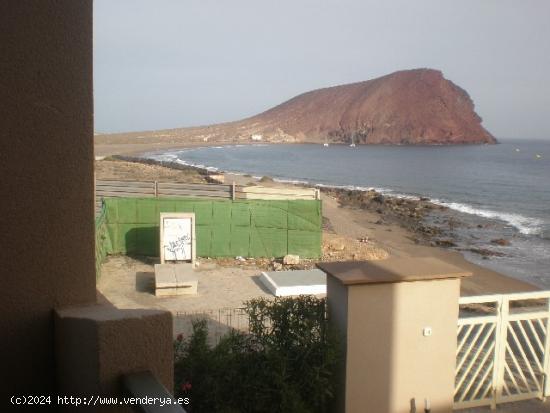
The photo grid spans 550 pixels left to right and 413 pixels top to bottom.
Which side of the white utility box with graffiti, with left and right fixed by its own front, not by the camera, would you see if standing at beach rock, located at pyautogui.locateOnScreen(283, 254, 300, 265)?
left

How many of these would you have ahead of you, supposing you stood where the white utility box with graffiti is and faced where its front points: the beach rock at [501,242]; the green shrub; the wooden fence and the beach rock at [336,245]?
1

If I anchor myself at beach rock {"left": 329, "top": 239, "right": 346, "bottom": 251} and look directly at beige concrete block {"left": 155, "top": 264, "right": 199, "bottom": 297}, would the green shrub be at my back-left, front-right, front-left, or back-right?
front-left

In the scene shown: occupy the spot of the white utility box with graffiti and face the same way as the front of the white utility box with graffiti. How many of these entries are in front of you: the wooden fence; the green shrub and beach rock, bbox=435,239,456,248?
1

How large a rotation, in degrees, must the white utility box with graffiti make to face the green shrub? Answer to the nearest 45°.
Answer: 0° — it already faces it

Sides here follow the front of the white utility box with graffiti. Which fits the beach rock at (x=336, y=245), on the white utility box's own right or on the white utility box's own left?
on the white utility box's own left

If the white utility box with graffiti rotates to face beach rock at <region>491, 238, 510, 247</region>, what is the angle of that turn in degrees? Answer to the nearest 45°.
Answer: approximately 135° to its left

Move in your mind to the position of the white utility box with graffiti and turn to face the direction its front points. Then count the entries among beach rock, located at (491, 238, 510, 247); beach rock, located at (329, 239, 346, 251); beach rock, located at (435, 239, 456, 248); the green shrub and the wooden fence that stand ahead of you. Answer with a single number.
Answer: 1

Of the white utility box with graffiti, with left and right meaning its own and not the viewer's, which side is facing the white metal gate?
front

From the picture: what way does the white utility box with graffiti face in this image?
toward the camera
